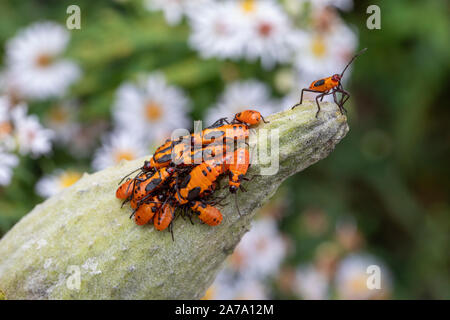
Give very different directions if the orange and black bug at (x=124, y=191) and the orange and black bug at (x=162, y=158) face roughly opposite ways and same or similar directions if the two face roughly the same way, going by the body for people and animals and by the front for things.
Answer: very different directions

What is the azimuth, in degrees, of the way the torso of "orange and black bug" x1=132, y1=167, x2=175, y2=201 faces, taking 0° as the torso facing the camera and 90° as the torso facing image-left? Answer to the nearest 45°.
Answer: approximately 225°

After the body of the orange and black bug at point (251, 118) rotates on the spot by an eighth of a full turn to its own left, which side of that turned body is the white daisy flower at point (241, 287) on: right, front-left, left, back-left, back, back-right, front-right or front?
back-right

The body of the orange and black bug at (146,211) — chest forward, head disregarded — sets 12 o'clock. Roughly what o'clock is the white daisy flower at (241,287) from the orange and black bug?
The white daisy flower is roughly at 11 o'clock from the orange and black bug.
